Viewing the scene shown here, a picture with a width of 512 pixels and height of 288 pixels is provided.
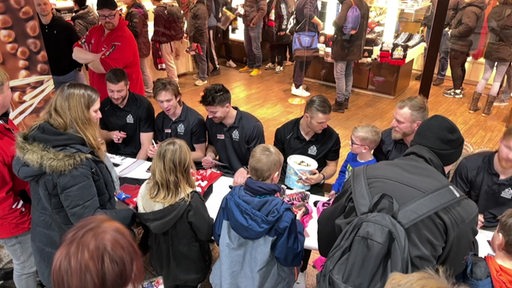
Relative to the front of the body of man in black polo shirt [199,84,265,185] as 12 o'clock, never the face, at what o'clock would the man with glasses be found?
The man with glasses is roughly at 3 o'clock from the man in black polo shirt.

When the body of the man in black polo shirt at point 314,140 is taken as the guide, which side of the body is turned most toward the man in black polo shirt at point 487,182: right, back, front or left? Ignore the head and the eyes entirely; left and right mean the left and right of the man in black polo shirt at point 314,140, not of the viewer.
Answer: left

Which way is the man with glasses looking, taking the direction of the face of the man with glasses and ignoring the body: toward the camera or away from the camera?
toward the camera

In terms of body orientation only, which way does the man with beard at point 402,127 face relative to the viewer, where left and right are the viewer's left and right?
facing the viewer and to the left of the viewer

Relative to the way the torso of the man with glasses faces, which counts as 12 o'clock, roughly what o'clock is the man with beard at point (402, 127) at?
The man with beard is roughly at 9 o'clock from the man with glasses.

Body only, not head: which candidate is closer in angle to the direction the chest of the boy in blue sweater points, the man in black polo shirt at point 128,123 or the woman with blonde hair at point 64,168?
the woman with blonde hair

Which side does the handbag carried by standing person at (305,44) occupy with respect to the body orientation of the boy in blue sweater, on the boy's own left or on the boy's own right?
on the boy's own right

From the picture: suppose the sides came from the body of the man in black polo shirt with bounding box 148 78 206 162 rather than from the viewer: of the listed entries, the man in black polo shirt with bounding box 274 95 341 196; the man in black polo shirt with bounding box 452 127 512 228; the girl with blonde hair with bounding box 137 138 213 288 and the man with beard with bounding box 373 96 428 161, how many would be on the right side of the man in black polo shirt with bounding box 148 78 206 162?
0

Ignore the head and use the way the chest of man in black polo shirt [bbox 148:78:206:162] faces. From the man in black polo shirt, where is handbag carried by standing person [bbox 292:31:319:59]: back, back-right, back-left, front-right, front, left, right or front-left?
back

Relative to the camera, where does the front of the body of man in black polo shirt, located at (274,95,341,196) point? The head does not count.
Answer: toward the camera

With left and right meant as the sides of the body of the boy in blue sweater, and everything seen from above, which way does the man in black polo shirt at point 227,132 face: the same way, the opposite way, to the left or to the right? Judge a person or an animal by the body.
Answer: the same way

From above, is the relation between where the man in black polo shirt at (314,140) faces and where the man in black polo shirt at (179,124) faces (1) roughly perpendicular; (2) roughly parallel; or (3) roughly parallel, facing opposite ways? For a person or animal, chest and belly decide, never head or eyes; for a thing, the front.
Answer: roughly parallel

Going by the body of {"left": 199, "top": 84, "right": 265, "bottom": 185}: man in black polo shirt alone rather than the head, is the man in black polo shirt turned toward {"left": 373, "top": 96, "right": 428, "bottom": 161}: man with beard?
no
